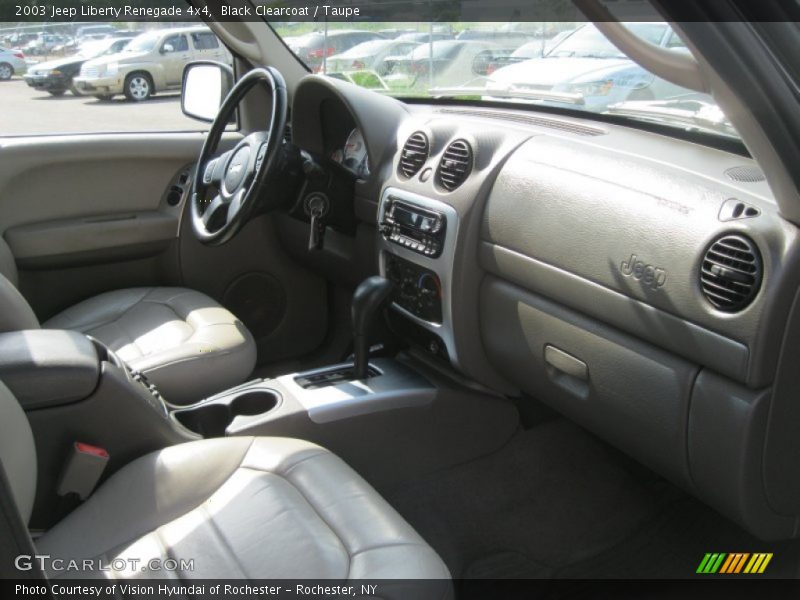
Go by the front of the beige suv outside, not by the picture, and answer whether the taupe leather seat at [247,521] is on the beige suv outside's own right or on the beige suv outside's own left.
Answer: on the beige suv outside's own left

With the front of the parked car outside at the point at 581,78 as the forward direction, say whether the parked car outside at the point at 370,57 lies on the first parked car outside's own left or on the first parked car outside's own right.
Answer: on the first parked car outside's own right

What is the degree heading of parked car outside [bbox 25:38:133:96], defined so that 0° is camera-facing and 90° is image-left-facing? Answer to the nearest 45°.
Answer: approximately 45°

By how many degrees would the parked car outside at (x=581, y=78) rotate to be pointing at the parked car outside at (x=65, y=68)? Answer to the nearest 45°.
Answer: approximately 45° to its right

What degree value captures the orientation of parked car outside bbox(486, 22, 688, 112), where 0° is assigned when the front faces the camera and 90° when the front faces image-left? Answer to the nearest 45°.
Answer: approximately 45°

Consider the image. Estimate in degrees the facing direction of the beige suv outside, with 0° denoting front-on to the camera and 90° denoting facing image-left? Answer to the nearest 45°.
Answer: approximately 45°

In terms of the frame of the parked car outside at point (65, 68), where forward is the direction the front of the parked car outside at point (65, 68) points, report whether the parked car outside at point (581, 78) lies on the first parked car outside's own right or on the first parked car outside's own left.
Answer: on the first parked car outside's own left
